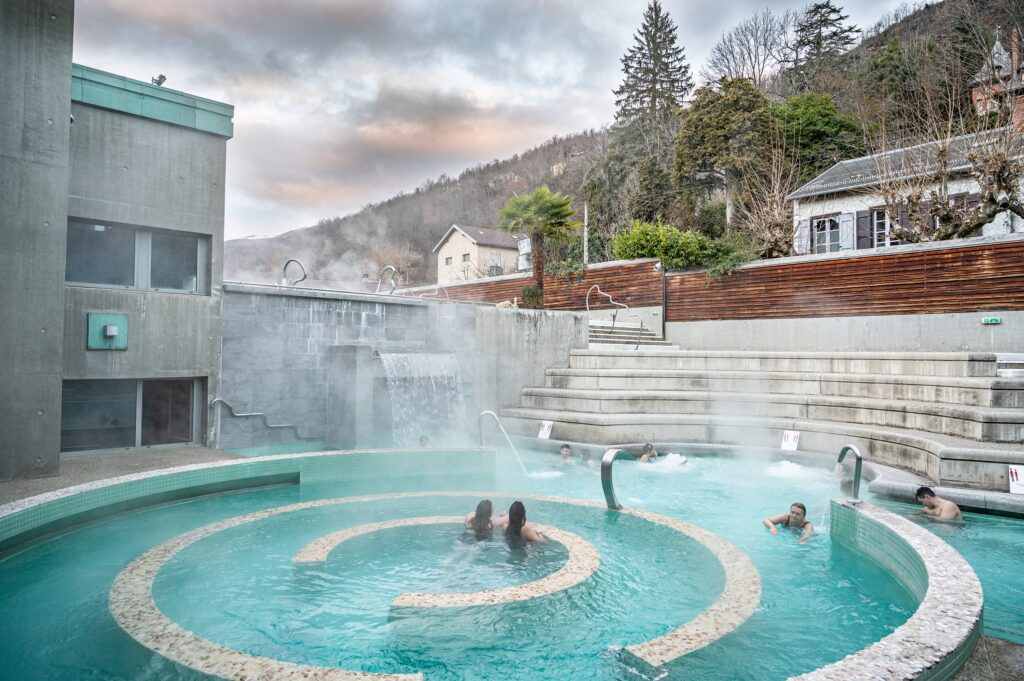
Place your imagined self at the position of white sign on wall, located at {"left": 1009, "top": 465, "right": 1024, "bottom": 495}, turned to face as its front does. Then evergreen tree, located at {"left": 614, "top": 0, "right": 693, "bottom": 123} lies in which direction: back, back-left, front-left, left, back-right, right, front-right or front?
back-right

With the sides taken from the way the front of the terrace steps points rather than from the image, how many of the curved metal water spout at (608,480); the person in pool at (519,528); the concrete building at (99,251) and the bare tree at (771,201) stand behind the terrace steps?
1

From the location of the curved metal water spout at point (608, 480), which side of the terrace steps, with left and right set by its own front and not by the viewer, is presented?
front

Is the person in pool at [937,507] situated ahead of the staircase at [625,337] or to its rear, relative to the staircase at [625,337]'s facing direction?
ahead

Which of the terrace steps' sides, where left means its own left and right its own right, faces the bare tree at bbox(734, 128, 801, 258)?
back

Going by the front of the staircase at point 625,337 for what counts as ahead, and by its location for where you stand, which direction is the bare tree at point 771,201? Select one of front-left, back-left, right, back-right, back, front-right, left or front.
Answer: back-left

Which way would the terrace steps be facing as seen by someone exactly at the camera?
facing the viewer

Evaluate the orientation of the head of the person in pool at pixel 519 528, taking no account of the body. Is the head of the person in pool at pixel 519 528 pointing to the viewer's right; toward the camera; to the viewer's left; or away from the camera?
away from the camera

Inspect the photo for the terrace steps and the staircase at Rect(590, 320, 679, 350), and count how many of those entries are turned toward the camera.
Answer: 2

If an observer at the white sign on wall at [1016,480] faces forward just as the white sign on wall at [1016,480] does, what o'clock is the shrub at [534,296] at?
The shrub is roughly at 4 o'clock from the white sign on wall.

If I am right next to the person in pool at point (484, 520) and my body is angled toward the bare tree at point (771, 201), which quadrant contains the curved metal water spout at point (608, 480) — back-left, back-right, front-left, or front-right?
front-right

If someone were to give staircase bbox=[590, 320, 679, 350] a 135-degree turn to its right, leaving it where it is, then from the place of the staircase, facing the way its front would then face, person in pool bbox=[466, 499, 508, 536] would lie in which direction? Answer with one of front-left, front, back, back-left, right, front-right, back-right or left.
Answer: back-left

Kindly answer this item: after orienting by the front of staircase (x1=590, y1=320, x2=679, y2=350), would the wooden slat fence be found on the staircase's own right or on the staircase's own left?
on the staircase's own left

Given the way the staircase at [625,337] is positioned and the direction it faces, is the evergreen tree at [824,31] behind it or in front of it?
behind

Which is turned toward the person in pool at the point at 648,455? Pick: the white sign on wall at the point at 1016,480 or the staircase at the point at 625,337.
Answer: the staircase

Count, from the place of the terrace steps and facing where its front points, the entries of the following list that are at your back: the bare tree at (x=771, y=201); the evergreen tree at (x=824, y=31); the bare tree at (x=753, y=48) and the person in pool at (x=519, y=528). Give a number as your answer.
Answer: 3

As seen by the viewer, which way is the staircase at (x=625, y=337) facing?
toward the camera

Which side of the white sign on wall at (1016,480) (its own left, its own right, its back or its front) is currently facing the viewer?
front
